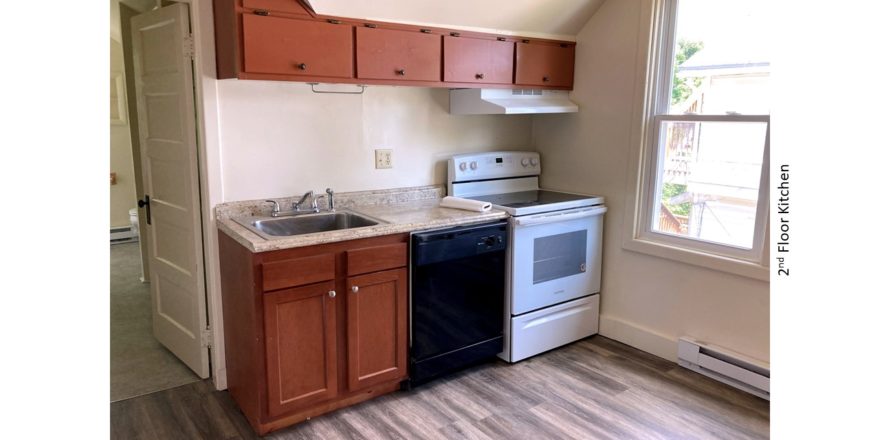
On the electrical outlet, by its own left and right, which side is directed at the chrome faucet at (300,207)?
right

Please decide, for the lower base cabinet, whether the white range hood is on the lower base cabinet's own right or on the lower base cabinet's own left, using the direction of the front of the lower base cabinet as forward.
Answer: on the lower base cabinet's own left

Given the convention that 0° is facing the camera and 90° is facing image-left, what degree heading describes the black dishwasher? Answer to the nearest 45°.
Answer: approximately 315°

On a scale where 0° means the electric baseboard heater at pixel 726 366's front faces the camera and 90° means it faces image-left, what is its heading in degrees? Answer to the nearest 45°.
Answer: approximately 45°

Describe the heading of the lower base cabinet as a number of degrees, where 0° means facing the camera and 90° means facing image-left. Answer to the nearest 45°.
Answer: approximately 315°

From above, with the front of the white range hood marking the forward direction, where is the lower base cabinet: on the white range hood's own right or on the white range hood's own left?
on the white range hood's own right

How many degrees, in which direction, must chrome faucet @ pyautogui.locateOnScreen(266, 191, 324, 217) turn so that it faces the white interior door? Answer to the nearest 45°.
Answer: approximately 135° to its right

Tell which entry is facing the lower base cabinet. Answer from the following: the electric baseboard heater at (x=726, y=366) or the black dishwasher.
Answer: the electric baseboard heater

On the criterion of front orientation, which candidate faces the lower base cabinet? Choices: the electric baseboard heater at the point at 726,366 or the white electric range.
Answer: the electric baseboard heater

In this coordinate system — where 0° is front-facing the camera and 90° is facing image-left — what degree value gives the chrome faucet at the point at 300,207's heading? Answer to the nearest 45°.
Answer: approximately 315°
